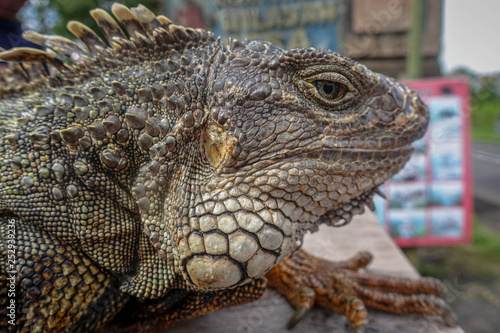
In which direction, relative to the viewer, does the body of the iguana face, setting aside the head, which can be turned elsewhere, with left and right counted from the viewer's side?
facing to the right of the viewer
